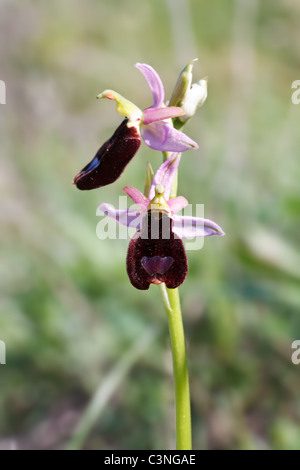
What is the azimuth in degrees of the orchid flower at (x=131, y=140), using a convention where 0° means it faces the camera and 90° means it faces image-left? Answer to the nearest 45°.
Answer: approximately 90°

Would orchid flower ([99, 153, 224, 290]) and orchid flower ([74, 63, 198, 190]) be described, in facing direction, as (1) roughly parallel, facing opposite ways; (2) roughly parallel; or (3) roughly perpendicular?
roughly perpendicular

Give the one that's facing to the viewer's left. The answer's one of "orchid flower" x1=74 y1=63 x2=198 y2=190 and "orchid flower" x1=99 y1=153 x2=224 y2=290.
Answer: "orchid flower" x1=74 y1=63 x2=198 y2=190

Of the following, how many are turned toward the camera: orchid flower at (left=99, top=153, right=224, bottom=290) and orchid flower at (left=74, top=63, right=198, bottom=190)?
1

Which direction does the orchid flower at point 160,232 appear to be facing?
toward the camera
